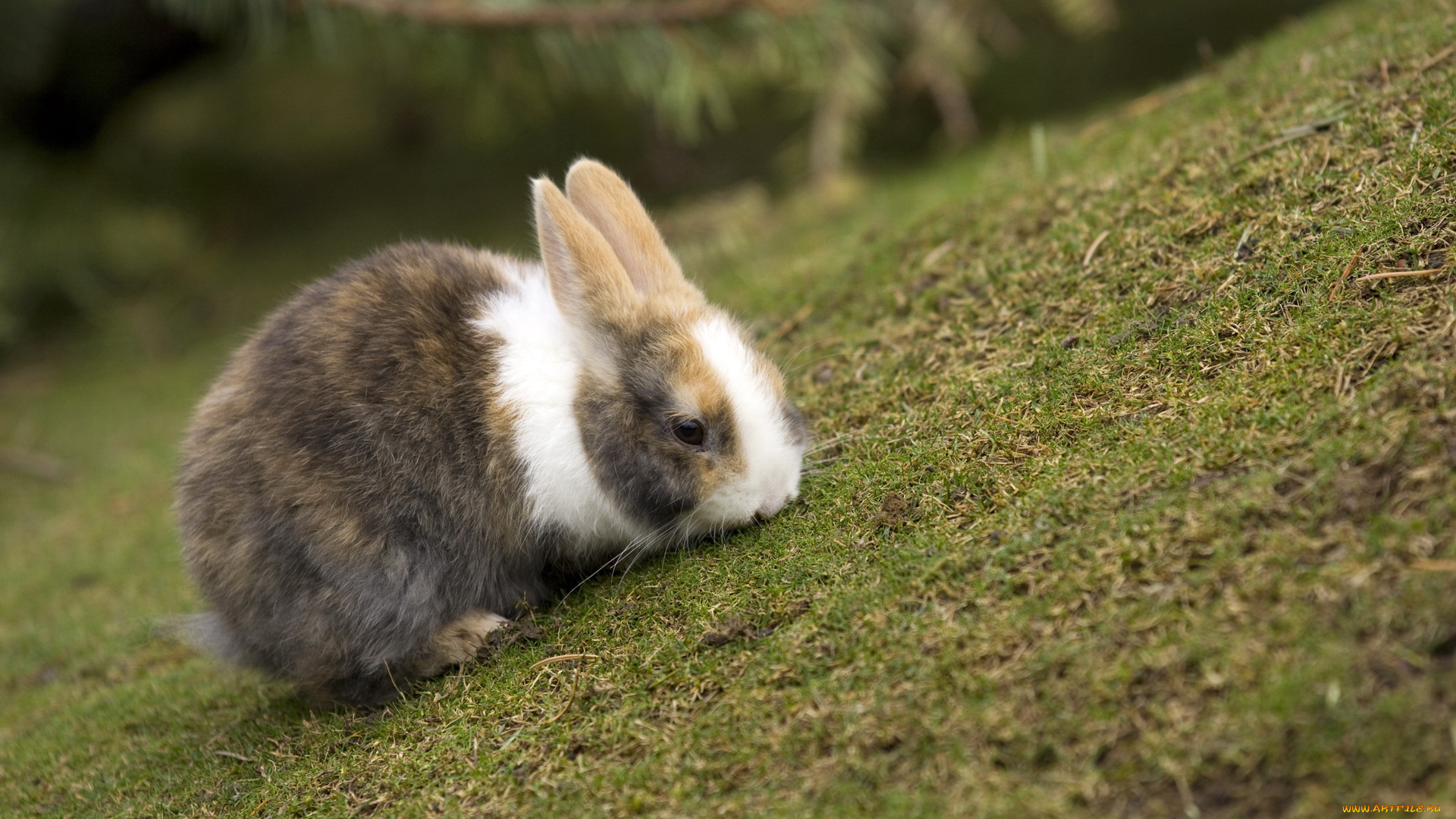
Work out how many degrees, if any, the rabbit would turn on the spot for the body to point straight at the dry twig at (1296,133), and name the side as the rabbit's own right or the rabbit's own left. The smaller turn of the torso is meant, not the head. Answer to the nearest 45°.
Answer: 0° — it already faces it

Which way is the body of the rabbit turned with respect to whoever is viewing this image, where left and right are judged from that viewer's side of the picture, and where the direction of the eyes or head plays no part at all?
facing to the right of the viewer

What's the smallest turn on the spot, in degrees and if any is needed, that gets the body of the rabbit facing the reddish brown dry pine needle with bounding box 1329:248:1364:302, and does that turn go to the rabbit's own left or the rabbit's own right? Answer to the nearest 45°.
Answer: approximately 45° to the rabbit's own right

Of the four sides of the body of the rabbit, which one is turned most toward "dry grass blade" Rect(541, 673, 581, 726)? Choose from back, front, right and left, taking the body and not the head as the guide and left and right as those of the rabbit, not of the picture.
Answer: right
